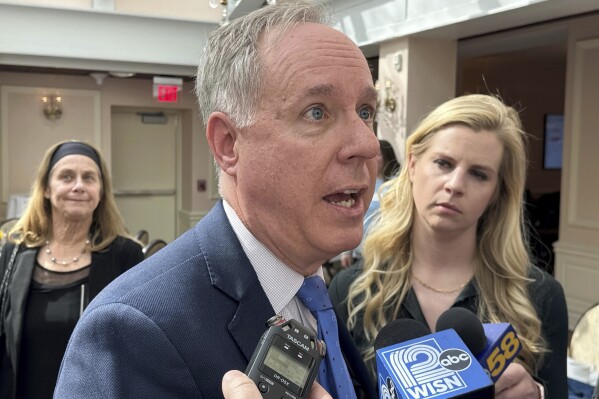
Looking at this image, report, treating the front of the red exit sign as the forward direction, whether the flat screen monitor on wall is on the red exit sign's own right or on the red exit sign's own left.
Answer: on the red exit sign's own left

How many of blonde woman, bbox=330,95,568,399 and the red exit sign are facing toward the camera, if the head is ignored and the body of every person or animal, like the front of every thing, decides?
2

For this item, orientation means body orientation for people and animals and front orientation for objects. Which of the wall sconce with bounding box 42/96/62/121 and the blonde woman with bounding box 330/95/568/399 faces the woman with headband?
the wall sconce

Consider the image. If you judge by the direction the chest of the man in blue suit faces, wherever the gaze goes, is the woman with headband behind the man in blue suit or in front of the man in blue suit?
behind

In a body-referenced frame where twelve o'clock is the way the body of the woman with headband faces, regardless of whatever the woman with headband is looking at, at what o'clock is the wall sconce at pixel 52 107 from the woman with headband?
The wall sconce is roughly at 6 o'clock from the woman with headband.

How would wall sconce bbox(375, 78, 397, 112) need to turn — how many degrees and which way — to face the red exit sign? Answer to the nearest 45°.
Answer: approximately 90° to its right

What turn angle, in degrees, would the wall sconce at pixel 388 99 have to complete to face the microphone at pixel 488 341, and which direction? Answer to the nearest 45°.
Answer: approximately 45° to its left

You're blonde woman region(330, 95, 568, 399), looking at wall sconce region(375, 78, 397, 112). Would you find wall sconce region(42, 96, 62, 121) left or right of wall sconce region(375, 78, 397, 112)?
left

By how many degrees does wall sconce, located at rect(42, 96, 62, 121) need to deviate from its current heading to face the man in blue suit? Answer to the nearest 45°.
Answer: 0° — it already faces them

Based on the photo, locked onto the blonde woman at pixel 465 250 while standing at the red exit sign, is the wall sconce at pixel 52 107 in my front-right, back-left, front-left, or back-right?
back-right
